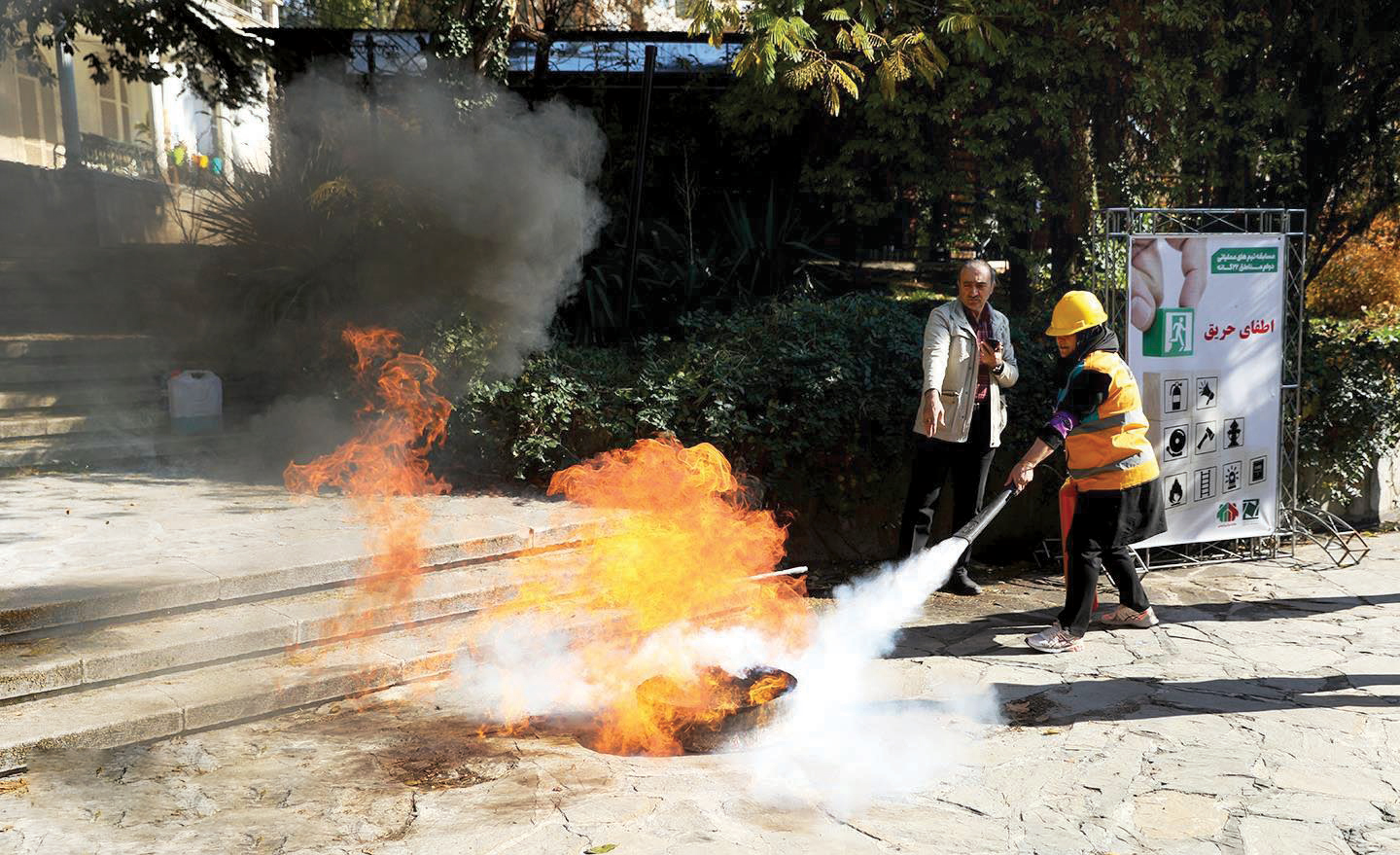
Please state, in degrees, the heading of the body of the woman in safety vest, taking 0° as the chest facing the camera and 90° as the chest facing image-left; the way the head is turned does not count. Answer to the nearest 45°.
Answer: approximately 90°

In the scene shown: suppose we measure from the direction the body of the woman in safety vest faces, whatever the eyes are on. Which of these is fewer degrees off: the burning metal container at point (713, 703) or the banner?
the burning metal container

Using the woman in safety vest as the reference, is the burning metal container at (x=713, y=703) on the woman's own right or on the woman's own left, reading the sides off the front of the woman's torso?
on the woman's own left

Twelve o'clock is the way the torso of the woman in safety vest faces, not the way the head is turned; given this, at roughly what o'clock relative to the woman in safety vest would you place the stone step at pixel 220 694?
The stone step is roughly at 11 o'clock from the woman in safety vest.

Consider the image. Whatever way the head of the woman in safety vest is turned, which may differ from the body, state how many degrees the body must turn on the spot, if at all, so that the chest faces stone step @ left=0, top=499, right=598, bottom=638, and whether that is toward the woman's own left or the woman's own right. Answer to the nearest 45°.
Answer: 0° — they already face it

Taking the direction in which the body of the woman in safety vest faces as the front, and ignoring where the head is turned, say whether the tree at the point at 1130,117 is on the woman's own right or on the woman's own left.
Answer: on the woman's own right

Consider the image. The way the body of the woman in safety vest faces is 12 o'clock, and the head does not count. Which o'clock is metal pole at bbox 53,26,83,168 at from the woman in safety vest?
The metal pole is roughly at 1 o'clock from the woman in safety vest.

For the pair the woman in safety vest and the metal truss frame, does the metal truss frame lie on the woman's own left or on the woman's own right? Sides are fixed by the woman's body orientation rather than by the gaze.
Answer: on the woman's own right
